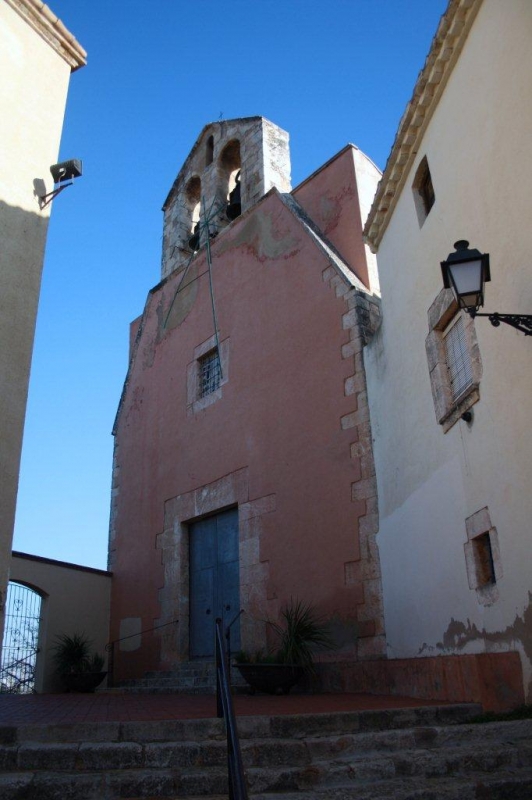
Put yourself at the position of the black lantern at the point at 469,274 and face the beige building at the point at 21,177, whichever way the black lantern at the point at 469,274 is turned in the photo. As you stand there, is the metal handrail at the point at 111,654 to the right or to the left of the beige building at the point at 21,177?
right

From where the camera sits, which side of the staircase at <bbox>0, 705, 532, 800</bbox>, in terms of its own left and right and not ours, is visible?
front

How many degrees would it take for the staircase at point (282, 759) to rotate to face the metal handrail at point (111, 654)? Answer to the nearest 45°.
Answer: approximately 180°

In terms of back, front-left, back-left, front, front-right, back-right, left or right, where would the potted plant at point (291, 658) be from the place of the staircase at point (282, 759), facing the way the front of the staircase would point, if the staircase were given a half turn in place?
front

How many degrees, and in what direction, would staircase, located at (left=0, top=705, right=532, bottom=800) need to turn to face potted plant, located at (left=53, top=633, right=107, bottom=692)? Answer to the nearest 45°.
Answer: approximately 135° to its right

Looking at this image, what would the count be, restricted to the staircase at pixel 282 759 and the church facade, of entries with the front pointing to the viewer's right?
0

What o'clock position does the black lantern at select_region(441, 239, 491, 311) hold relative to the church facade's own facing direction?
The black lantern is roughly at 10 o'clock from the church facade.

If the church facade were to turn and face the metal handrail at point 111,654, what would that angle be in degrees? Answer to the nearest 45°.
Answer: approximately 90° to its right
